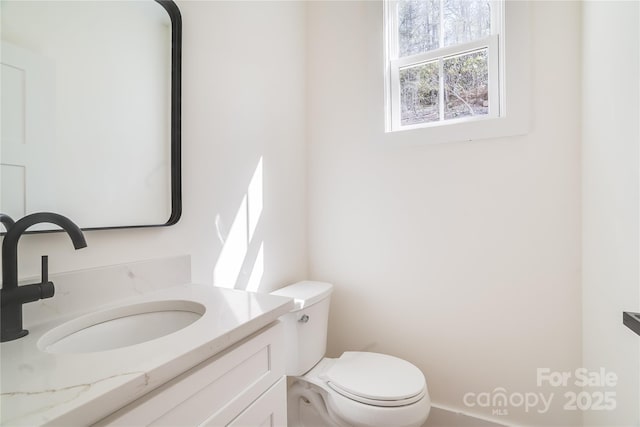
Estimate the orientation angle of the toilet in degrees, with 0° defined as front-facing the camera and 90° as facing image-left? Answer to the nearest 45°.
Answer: approximately 315°

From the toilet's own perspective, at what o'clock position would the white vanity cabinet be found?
The white vanity cabinet is roughly at 2 o'clock from the toilet.

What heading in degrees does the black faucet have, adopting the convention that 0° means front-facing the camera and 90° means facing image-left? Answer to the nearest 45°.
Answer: approximately 315°

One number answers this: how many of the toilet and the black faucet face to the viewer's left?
0

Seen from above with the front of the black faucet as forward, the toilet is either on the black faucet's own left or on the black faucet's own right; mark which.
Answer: on the black faucet's own left

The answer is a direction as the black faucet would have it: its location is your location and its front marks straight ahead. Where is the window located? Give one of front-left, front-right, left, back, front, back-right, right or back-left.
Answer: front-left
